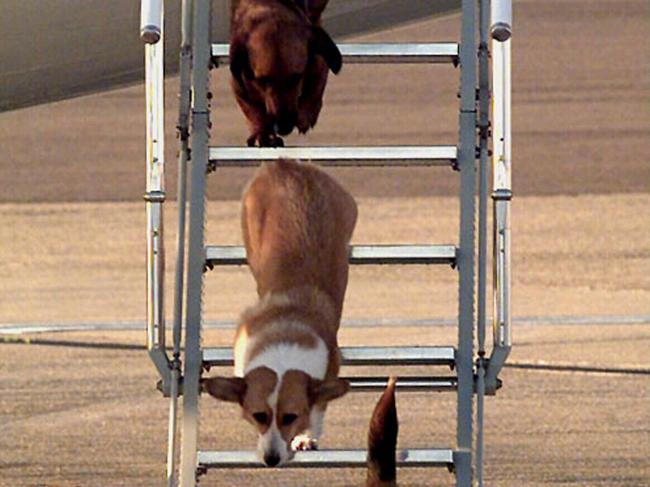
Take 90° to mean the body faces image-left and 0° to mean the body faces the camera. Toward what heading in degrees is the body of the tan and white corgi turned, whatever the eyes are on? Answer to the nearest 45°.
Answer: approximately 0°

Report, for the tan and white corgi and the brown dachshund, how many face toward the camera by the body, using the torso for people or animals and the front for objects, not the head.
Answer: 2
